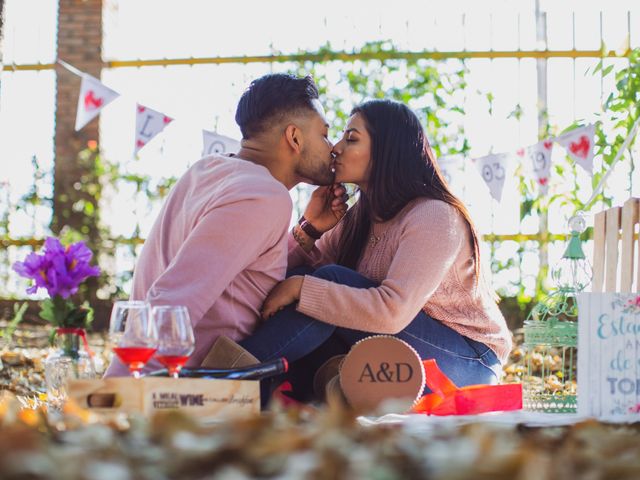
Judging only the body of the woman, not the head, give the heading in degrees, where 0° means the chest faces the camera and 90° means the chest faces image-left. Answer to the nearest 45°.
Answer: approximately 90°

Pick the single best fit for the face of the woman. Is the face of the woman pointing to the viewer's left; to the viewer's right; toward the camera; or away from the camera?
to the viewer's left

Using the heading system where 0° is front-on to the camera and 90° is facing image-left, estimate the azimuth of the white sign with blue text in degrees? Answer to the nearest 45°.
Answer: approximately 0°

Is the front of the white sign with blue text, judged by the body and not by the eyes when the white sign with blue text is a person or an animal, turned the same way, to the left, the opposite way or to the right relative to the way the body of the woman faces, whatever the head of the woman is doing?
to the left

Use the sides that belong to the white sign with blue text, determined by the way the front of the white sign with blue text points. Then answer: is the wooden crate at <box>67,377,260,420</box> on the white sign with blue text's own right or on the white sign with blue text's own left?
on the white sign with blue text's own right

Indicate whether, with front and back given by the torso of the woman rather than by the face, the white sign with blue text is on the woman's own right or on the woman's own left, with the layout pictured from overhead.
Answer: on the woman's own left

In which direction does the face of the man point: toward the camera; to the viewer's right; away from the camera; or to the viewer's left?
to the viewer's right
